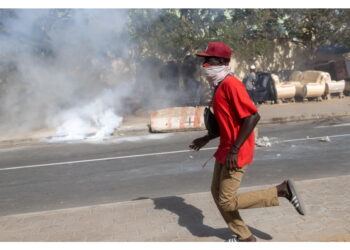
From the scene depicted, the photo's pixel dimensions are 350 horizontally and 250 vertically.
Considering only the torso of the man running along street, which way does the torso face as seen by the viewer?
to the viewer's left

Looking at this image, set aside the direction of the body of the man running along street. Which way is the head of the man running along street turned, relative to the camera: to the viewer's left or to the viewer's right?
to the viewer's left
